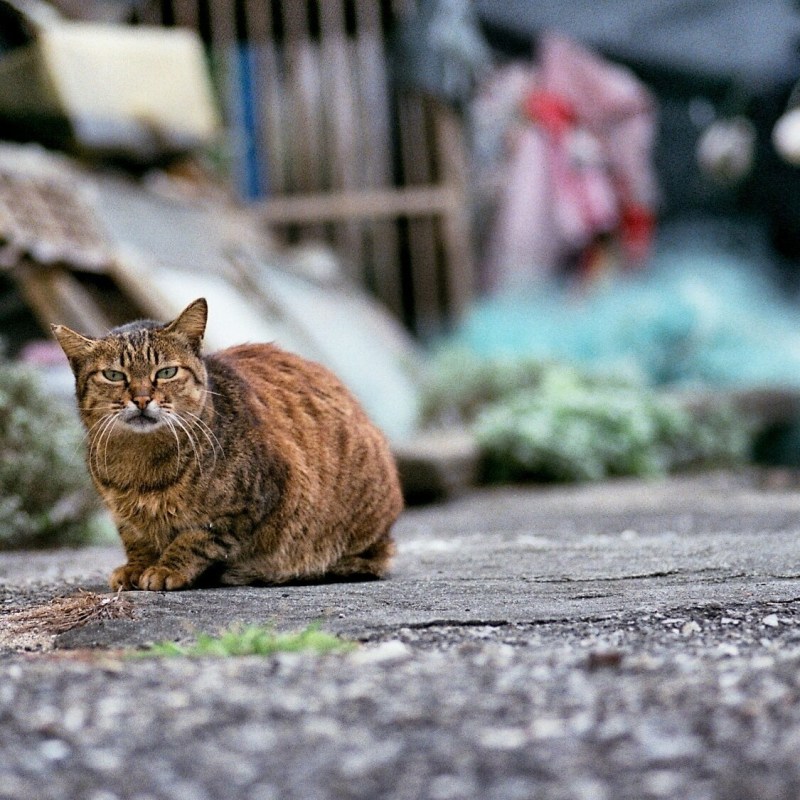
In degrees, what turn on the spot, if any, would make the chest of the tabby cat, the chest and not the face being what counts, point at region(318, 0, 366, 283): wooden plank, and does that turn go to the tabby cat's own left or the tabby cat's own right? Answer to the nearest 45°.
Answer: approximately 135° to the tabby cat's own right

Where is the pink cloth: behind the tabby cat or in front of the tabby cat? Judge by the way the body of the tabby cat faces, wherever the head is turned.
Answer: behind

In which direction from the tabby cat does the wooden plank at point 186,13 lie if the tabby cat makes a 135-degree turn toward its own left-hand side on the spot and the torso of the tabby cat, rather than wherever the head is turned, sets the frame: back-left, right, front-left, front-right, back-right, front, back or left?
left

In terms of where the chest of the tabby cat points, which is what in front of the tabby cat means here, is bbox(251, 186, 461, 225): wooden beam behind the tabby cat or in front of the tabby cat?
behind

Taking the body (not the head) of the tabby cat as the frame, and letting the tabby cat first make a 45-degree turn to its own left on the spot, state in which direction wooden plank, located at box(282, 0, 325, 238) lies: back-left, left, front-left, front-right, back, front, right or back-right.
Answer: back

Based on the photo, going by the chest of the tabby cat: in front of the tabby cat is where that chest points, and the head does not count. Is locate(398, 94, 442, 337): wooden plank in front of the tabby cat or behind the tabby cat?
behind

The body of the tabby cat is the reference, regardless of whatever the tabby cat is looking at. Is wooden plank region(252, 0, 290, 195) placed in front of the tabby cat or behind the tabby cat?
behind

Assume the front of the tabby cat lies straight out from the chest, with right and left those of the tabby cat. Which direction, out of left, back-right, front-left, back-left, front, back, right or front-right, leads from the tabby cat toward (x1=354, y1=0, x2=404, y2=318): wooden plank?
back-right

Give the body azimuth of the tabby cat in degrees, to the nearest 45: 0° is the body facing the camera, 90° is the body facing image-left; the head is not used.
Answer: approximately 45°
